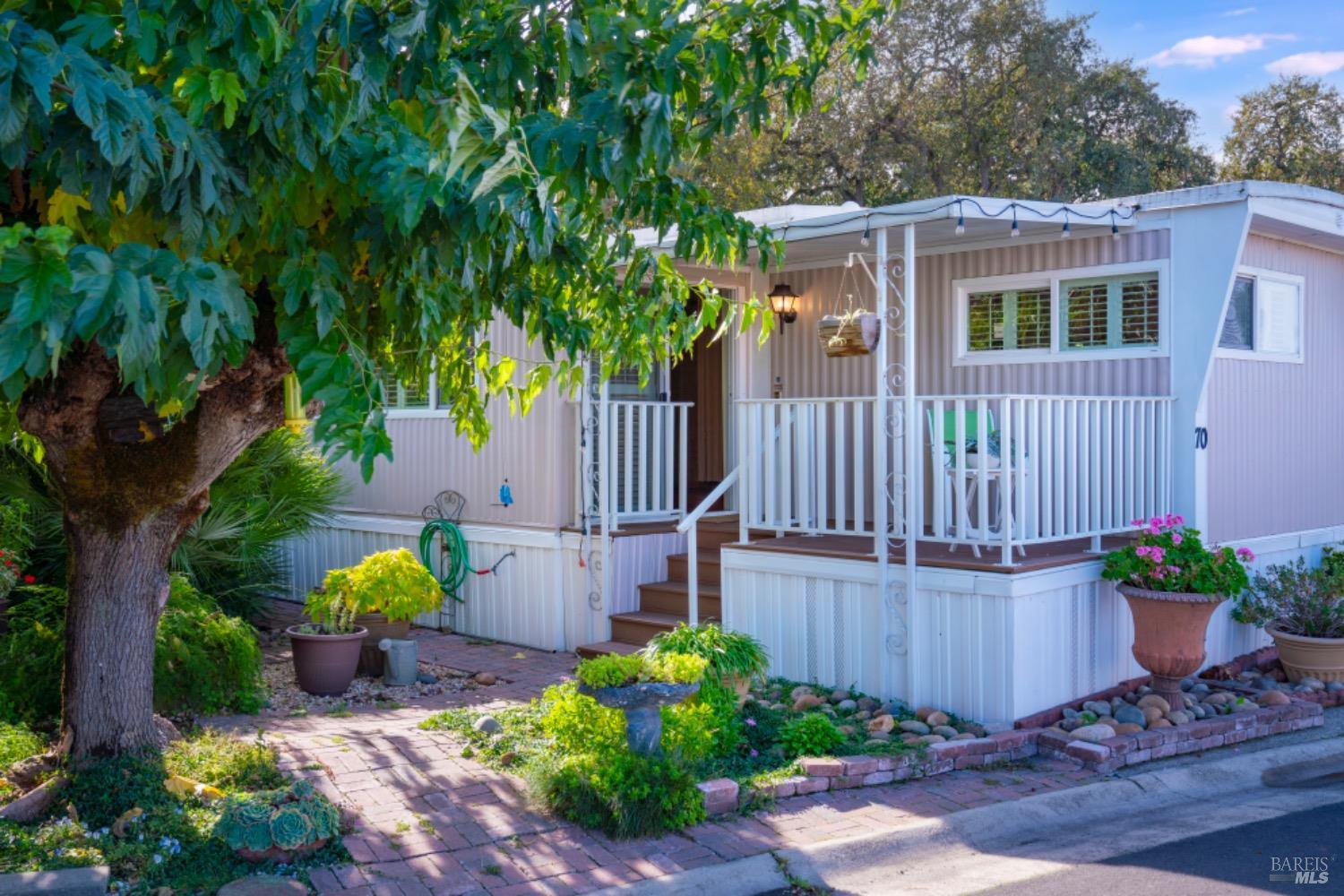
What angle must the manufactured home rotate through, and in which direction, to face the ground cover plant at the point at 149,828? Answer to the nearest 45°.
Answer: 0° — it already faces it

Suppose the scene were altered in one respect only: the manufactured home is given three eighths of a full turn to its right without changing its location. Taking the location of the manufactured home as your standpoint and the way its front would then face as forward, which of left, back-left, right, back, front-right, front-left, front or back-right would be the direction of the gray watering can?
left

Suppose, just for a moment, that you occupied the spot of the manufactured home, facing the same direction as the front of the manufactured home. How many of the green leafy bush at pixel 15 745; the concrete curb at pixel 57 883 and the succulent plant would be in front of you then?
3

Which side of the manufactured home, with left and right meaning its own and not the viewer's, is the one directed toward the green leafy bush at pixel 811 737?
front

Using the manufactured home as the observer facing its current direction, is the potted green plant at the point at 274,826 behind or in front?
in front

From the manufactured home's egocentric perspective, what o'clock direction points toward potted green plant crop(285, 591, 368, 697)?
The potted green plant is roughly at 1 o'clock from the manufactured home.

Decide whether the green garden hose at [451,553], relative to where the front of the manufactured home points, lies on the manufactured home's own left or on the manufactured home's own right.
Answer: on the manufactured home's own right

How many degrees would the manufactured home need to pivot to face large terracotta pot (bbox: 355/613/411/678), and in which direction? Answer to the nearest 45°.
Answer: approximately 45° to its right

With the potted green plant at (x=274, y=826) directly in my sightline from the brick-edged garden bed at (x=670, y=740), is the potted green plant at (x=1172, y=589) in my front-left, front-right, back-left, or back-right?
back-left

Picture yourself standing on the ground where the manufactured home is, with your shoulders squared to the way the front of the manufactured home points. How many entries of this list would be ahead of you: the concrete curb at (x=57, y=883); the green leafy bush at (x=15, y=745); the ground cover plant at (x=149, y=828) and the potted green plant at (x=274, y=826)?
4

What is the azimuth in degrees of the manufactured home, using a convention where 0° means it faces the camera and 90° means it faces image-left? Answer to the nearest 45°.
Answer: approximately 45°

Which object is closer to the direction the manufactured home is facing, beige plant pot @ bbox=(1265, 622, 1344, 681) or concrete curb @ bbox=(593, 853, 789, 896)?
the concrete curb

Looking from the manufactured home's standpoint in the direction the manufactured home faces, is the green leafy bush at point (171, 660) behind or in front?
in front
